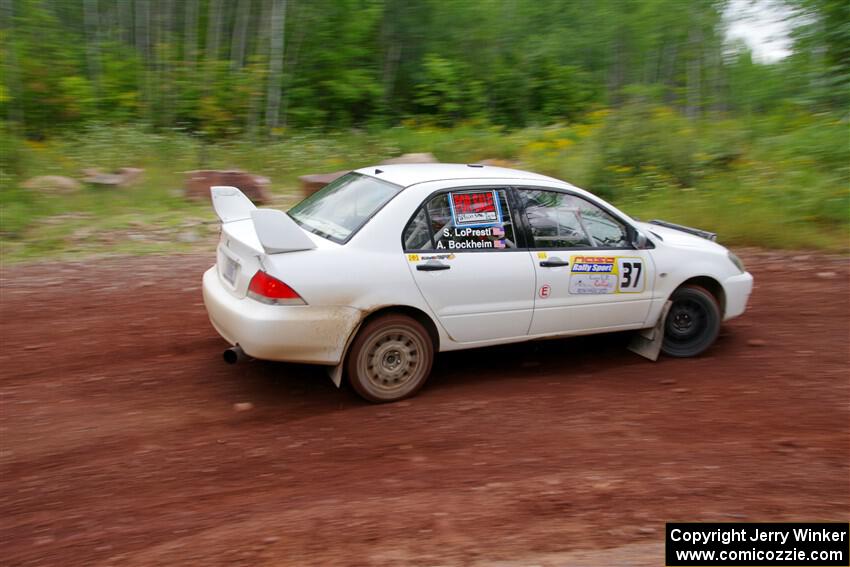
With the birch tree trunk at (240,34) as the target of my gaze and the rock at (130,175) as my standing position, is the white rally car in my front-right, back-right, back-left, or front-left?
back-right

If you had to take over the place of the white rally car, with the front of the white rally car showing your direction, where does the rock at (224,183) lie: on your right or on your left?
on your left

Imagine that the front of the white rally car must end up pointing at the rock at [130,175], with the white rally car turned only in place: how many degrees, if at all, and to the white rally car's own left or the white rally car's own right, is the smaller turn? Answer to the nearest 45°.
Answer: approximately 90° to the white rally car's own left

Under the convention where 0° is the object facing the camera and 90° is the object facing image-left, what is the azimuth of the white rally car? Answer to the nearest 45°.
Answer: approximately 225°

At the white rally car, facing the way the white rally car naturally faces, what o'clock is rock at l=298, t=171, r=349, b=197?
The rock is roughly at 10 o'clock from the white rally car.

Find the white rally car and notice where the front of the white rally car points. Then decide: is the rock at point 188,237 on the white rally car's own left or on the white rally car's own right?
on the white rally car's own left

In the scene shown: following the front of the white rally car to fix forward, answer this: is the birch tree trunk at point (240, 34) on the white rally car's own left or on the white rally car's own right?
on the white rally car's own left
